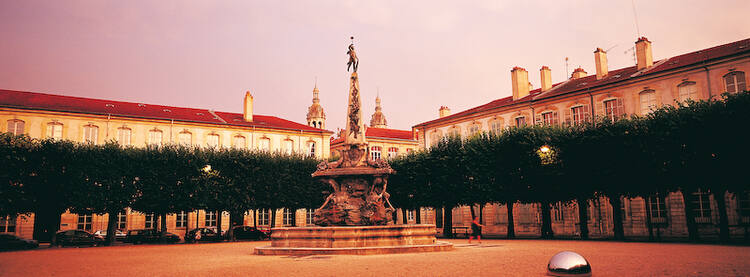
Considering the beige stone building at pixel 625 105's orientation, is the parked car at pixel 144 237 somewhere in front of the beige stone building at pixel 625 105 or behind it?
in front

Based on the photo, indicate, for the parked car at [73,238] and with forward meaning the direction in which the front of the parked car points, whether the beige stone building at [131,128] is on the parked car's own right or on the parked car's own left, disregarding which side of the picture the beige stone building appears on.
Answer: on the parked car's own left

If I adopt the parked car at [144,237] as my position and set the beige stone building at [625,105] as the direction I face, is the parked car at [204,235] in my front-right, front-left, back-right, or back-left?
front-left

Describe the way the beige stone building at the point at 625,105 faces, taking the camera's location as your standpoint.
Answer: facing the viewer and to the left of the viewer

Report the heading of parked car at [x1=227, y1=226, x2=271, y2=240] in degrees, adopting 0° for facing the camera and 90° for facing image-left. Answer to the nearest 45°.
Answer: approximately 270°

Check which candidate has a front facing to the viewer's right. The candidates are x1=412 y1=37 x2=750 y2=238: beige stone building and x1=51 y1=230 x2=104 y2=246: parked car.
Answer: the parked car

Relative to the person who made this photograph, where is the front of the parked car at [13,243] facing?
facing to the right of the viewer

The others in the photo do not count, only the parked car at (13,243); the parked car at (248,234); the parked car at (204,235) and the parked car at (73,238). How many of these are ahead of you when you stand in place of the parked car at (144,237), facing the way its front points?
2

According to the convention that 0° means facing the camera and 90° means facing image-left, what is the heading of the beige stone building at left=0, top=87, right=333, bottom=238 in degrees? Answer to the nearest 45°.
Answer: approximately 315°

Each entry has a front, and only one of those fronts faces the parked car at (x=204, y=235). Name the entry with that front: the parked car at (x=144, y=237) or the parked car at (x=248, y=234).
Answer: the parked car at (x=144, y=237)

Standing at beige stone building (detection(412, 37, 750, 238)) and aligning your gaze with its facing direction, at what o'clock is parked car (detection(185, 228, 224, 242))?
The parked car is roughly at 1 o'clock from the beige stone building.

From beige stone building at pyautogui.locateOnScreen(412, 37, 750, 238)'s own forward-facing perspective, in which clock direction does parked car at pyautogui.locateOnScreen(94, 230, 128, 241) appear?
The parked car is roughly at 1 o'clock from the beige stone building.
